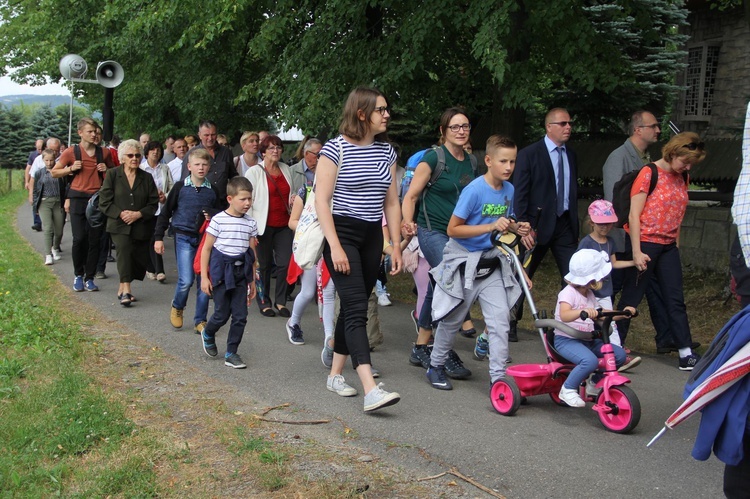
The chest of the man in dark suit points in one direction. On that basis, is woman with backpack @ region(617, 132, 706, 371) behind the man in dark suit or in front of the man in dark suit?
in front

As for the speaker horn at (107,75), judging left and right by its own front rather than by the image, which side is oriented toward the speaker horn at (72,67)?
right

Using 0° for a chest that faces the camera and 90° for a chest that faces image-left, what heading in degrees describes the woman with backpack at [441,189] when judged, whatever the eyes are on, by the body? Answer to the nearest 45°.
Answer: approximately 315°

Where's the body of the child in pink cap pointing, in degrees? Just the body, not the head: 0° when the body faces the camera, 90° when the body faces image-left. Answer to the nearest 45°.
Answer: approximately 315°

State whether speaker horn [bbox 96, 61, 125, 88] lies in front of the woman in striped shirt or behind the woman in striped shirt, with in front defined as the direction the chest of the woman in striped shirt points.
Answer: behind

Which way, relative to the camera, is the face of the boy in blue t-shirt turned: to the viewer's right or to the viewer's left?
to the viewer's right

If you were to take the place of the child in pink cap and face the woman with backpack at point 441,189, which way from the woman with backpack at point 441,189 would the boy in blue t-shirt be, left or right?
left

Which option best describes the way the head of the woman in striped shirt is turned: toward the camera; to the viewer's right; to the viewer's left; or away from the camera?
to the viewer's right

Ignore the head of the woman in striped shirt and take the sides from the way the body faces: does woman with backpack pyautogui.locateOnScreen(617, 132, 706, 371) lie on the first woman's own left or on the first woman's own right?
on the first woman's own left

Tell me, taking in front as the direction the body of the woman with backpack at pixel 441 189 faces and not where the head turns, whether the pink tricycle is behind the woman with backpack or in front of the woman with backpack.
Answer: in front
